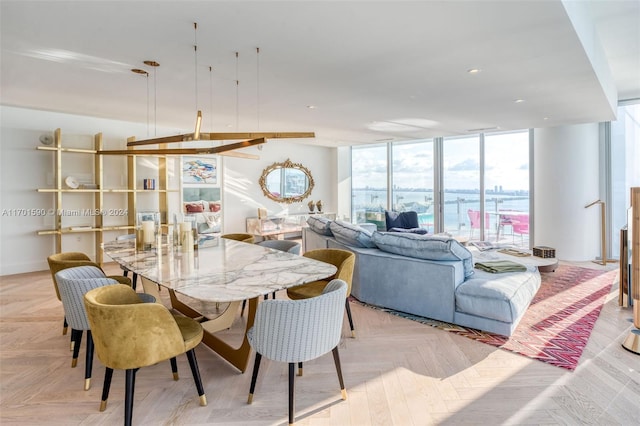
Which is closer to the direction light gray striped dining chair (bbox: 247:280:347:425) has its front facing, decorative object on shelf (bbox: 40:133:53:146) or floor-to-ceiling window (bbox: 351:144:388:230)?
the decorative object on shelf

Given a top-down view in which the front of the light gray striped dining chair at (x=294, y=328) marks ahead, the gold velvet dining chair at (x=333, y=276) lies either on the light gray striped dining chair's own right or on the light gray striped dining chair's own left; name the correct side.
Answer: on the light gray striped dining chair's own right

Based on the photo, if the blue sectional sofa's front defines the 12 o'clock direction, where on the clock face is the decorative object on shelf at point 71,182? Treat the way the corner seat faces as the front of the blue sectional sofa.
The decorative object on shelf is roughly at 8 o'clock from the blue sectional sofa.

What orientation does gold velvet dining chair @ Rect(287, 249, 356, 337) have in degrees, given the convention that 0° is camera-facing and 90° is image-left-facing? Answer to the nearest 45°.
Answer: approximately 45°

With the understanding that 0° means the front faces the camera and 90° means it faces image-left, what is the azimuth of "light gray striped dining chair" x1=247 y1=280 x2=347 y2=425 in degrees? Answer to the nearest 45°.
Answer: approximately 135°

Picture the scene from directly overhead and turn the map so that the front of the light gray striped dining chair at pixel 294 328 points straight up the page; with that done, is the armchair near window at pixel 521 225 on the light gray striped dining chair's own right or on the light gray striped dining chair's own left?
on the light gray striped dining chair's own right

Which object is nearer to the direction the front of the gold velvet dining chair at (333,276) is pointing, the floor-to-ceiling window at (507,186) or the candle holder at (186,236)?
the candle holder

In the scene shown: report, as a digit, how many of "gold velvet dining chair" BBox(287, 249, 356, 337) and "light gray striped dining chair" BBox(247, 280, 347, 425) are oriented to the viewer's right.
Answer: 0

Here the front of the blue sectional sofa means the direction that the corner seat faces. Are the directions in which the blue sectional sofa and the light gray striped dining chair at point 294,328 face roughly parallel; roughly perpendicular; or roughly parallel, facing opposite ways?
roughly perpendicular

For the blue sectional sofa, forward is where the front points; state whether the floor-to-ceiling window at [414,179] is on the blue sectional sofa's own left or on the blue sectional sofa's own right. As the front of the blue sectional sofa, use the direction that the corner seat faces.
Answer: on the blue sectional sofa's own left

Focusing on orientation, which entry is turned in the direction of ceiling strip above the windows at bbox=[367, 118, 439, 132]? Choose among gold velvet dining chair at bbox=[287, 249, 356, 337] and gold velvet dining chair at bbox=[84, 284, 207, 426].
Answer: gold velvet dining chair at bbox=[84, 284, 207, 426]

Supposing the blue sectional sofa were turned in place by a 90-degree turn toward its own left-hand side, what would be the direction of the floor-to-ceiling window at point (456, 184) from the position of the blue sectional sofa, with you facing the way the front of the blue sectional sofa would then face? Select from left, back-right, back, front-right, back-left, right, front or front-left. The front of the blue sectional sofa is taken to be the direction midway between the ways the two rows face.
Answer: front-right

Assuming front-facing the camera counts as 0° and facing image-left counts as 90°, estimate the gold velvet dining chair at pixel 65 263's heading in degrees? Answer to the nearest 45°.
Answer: approximately 225°

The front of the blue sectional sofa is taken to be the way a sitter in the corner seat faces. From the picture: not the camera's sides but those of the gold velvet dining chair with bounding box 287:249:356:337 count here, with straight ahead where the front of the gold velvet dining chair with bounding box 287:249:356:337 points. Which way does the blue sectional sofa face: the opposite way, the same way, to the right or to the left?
the opposite way

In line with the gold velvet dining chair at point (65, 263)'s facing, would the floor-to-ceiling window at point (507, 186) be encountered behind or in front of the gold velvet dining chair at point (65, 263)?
in front
